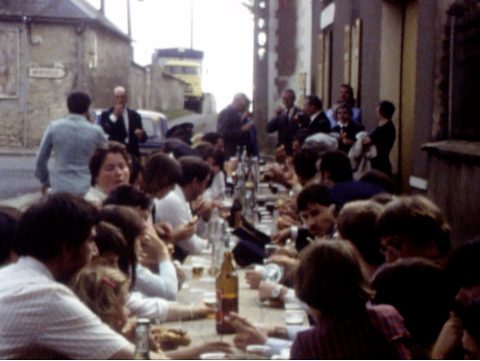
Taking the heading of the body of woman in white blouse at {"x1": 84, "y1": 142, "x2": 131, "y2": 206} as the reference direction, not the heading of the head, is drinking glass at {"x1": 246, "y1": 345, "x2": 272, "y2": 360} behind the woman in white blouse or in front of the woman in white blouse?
in front

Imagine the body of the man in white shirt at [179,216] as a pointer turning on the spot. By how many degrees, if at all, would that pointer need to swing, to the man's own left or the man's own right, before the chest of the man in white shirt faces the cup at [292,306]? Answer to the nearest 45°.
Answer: approximately 90° to the man's own right

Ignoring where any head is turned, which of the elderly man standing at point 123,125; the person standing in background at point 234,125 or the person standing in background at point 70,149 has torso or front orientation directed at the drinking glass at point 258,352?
the elderly man standing

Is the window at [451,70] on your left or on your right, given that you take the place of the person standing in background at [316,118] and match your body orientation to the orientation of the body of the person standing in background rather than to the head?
on your left

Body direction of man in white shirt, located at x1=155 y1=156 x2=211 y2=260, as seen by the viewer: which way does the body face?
to the viewer's right

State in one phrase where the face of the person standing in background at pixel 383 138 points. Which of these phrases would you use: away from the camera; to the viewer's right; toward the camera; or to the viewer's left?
to the viewer's left

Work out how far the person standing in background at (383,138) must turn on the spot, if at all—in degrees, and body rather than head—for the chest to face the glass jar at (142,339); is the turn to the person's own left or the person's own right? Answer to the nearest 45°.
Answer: approximately 90° to the person's own left

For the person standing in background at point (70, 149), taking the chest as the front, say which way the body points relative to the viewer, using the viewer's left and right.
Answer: facing away from the viewer

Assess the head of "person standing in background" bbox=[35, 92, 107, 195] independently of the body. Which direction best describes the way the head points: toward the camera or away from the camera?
away from the camera

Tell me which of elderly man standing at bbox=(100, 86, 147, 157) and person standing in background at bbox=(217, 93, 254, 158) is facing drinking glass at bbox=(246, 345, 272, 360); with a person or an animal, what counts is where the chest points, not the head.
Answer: the elderly man standing

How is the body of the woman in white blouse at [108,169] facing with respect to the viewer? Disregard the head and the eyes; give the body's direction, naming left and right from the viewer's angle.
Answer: facing the viewer and to the right of the viewer

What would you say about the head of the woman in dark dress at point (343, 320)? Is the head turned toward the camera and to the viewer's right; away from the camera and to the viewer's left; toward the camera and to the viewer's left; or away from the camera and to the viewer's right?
away from the camera and to the viewer's left

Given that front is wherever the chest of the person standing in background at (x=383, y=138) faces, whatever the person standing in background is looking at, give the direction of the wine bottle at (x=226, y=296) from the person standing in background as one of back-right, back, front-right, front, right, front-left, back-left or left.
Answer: left

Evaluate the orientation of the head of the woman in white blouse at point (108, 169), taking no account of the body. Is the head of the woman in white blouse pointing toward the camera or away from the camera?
toward the camera

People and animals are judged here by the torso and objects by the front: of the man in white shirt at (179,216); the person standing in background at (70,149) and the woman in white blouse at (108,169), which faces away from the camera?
the person standing in background
